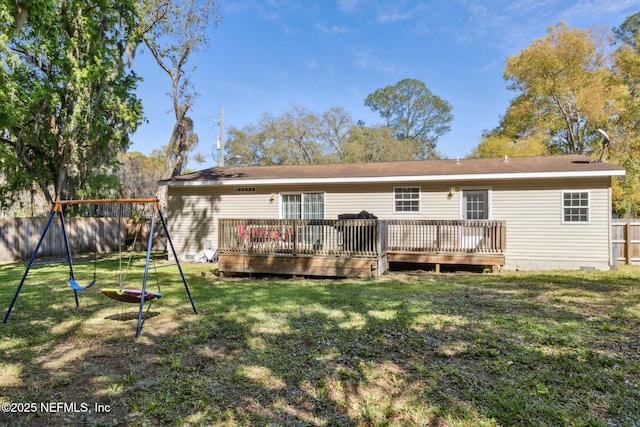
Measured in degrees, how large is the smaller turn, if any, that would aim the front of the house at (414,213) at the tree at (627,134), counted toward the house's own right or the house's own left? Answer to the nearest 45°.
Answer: approximately 45° to the house's own right

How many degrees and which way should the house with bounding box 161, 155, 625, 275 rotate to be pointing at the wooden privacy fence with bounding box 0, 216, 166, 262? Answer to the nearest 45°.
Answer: approximately 90° to its left

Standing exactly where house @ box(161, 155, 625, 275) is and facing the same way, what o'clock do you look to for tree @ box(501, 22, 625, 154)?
The tree is roughly at 1 o'clock from the house.

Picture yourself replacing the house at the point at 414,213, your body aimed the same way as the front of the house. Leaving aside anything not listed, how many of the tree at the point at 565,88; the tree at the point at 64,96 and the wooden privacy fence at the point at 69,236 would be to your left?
2

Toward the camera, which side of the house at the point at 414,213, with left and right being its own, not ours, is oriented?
back

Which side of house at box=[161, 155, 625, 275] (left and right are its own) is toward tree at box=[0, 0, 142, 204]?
left

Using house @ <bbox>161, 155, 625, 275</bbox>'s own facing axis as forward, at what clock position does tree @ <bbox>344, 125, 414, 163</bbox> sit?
The tree is roughly at 12 o'clock from the house.

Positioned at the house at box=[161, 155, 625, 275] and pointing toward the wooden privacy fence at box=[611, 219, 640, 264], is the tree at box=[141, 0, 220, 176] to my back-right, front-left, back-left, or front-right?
back-left
